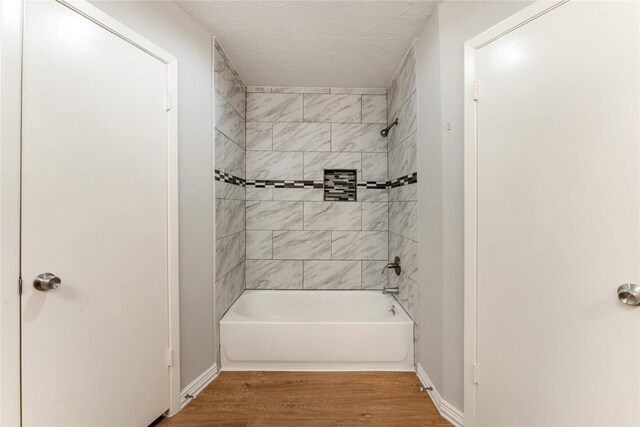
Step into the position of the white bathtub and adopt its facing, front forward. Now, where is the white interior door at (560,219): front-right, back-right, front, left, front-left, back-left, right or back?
front-left

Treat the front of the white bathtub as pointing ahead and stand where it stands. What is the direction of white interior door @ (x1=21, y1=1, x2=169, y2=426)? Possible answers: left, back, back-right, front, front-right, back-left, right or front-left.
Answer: front-right

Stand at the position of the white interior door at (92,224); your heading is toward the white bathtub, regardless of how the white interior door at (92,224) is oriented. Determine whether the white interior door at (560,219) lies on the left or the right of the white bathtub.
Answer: right

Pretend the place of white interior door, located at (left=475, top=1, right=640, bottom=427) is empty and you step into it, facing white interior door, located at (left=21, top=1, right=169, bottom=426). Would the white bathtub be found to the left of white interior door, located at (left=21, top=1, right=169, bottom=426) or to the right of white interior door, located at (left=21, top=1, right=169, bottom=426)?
right

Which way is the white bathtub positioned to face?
toward the camera
